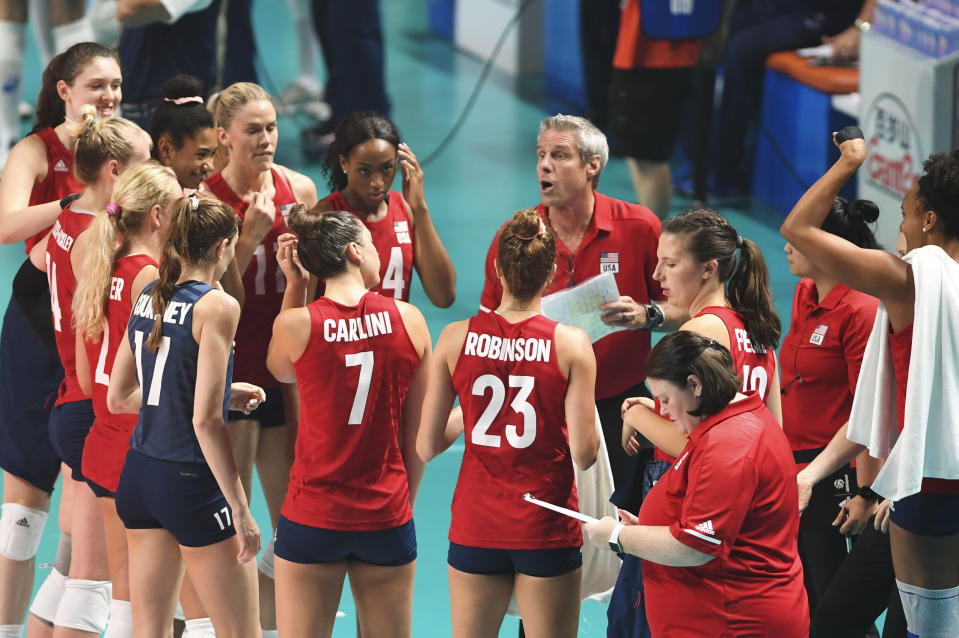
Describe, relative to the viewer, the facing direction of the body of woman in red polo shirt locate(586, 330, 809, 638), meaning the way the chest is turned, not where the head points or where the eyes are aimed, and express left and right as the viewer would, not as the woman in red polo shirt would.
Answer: facing to the left of the viewer

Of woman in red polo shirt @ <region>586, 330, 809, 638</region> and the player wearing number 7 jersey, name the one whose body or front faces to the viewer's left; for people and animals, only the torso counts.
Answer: the woman in red polo shirt

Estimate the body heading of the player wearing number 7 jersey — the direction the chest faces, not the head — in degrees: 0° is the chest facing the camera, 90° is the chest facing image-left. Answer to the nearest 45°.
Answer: approximately 180°

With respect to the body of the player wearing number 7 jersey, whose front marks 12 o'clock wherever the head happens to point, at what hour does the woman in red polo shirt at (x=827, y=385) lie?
The woman in red polo shirt is roughly at 3 o'clock from the player wearing number 7 jersey.

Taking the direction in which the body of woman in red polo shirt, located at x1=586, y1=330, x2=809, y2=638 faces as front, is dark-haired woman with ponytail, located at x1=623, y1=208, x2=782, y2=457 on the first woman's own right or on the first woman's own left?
on the first woman's own right

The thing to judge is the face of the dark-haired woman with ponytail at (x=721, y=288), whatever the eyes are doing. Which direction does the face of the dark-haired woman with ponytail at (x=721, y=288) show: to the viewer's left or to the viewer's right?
to the viewer's left

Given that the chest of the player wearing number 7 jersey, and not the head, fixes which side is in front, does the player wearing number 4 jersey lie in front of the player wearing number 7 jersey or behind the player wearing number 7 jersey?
in front

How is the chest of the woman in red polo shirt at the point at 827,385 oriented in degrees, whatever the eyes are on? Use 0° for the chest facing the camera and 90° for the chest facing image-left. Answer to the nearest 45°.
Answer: approximately 45°

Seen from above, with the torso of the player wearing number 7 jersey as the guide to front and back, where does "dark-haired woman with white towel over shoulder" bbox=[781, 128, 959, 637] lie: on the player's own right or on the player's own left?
on the player's own right

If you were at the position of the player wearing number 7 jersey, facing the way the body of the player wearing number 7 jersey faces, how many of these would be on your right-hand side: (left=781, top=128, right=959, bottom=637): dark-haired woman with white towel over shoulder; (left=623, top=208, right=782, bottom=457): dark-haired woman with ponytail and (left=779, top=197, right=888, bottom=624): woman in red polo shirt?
3

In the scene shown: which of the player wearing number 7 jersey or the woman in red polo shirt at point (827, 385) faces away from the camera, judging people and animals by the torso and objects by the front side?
the player wearing number 7 jersey

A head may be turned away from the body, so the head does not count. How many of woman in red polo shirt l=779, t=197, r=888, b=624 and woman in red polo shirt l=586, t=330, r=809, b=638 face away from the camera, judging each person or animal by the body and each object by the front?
0

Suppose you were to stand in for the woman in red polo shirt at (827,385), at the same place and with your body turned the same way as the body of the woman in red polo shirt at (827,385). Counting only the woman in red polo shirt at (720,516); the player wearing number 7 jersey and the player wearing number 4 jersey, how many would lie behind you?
0
